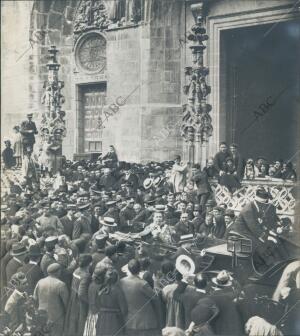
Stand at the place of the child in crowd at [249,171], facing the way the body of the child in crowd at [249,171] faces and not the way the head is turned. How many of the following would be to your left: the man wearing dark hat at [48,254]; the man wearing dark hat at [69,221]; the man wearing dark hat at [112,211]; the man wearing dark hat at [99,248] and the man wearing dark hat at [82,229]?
0

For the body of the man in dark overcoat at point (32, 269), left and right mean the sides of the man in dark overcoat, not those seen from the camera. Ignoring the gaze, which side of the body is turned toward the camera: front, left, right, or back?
back

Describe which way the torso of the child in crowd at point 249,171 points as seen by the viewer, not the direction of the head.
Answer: toward the camera

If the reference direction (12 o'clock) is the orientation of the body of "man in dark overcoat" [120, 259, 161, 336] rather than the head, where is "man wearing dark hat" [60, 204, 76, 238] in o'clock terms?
The man wearing dark hat is roughly at 11 o'clock from the man in dark overcoat.

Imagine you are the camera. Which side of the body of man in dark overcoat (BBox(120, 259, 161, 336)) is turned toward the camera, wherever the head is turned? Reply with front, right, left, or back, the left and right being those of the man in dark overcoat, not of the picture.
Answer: back
